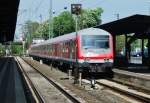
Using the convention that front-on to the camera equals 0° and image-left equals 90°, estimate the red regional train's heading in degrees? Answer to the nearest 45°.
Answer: approximately 315°

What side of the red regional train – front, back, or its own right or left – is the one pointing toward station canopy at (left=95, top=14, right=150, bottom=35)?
left
